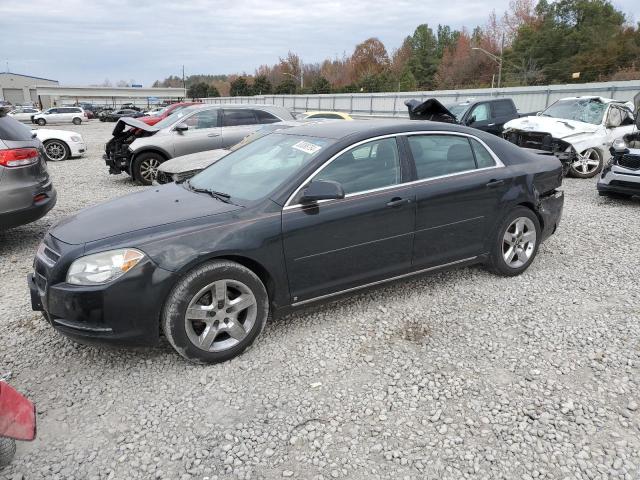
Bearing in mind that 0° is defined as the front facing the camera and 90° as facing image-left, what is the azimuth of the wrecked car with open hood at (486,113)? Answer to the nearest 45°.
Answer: approximately 45°

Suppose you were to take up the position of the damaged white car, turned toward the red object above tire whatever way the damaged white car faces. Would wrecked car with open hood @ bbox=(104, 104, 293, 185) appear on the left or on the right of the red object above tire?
right

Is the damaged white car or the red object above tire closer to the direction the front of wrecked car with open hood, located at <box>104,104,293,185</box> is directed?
the red object above tire

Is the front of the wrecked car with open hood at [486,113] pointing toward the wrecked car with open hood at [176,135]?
yes

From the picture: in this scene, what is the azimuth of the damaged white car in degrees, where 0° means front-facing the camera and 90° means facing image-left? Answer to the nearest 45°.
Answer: approximately 45°

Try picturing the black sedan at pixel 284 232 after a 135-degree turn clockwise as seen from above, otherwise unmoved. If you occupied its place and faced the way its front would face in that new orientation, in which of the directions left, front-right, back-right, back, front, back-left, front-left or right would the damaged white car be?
front-right

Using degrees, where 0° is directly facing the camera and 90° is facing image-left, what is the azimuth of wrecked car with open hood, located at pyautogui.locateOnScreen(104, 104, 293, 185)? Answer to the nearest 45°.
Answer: approximately 45°

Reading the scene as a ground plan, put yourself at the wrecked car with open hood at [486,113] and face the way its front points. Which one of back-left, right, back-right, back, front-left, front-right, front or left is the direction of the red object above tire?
front-left

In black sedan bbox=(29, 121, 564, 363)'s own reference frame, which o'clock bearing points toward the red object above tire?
The red object above tire is roughly at 12 o'clock from the black sedan.
